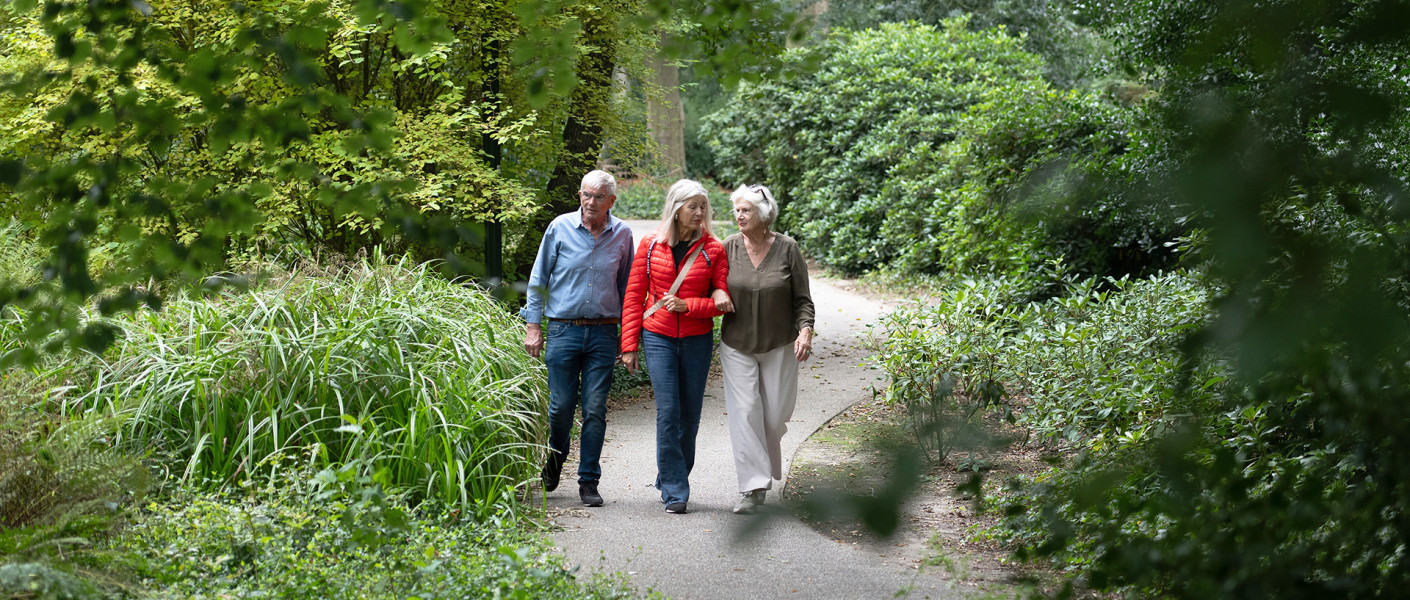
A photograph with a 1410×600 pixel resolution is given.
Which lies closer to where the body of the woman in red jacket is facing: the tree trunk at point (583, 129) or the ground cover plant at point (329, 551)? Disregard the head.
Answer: the ground cover plant

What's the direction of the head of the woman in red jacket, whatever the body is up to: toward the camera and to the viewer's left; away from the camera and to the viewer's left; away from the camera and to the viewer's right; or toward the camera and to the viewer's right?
toward the camera and to the viewer's right

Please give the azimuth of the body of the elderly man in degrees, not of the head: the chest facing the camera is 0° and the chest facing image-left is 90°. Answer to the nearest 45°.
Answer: approximately 0°

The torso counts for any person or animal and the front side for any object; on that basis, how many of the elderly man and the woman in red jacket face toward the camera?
2

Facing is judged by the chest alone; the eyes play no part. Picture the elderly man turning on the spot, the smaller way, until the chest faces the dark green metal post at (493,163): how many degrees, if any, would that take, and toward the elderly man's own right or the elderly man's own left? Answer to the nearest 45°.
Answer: approximately 180°

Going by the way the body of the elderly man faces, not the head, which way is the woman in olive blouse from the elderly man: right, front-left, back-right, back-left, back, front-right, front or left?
left

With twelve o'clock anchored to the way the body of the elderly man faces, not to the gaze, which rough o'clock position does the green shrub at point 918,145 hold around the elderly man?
The green shrub is roughly at 7 o'clock from the elderly man.

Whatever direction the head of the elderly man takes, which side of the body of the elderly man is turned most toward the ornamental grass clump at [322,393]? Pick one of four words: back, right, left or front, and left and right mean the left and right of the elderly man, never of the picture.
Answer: right

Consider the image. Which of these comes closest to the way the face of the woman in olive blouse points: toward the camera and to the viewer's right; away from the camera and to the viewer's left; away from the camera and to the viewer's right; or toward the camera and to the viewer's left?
toward the camera and to the viewer's left

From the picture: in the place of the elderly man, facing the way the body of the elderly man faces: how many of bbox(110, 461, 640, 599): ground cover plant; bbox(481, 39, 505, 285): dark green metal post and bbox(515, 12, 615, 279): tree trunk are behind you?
2

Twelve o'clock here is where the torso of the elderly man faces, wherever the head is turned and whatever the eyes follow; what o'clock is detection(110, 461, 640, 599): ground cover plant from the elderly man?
The ground cover plant is roughly at 1 o'clock from the elderly man.

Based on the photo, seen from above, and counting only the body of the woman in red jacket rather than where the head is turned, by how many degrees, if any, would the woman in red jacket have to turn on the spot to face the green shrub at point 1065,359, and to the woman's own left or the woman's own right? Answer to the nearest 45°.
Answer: approximately 135° to the woman's own left

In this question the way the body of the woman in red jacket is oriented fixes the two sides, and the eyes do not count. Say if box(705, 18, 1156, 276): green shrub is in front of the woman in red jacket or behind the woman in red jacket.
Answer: behind
